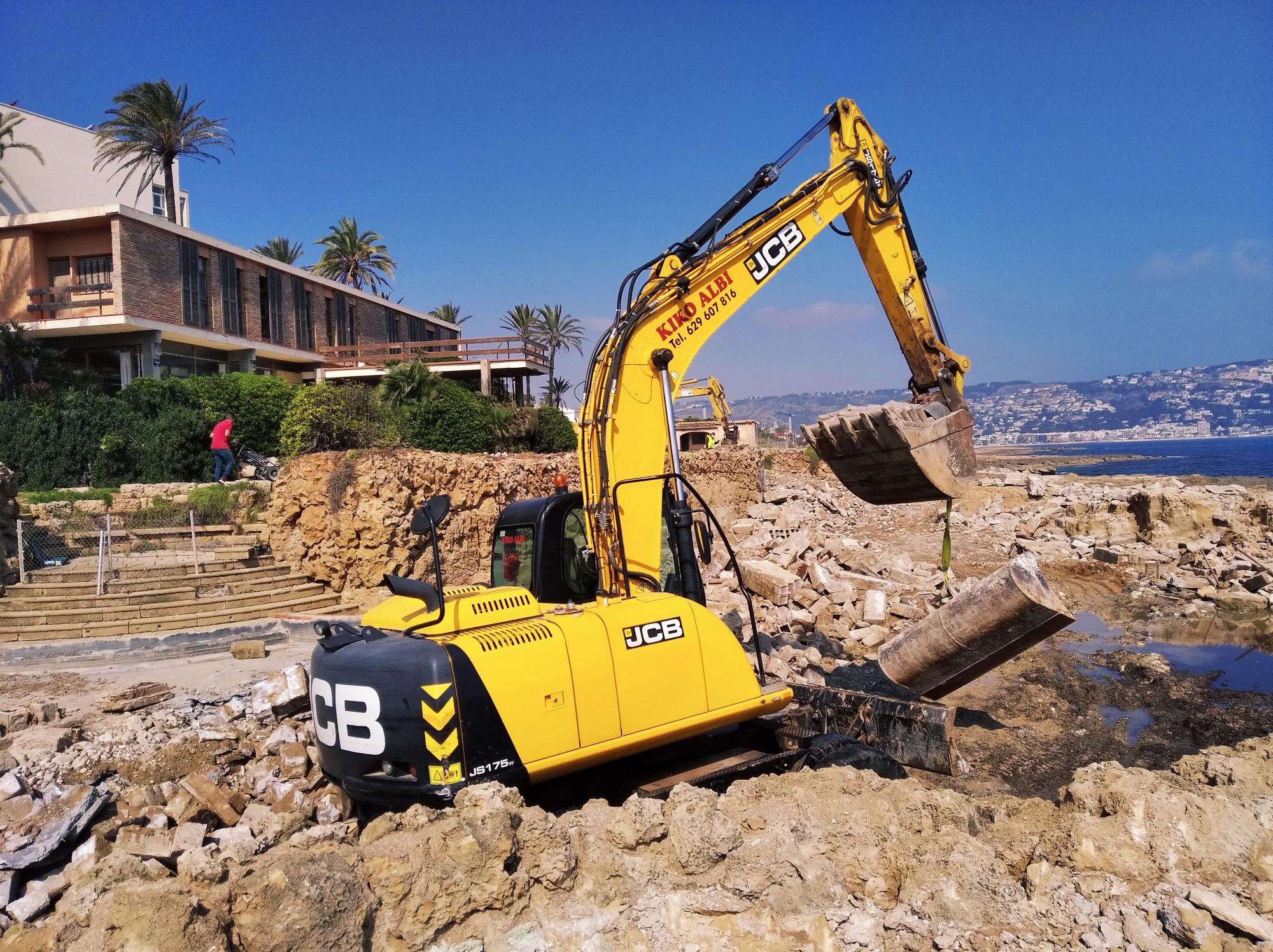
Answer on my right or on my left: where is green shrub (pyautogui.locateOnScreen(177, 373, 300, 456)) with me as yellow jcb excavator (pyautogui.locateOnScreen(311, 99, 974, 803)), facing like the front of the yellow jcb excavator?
on my left

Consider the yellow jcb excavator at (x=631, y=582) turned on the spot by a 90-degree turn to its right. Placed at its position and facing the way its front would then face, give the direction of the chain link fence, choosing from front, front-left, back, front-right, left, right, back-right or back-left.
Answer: back

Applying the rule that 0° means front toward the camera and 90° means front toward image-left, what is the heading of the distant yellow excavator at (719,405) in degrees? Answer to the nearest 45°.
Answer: approximately 270°

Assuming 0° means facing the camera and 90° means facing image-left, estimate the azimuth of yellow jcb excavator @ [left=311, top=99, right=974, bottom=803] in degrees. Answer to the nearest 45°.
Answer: approximately 225°

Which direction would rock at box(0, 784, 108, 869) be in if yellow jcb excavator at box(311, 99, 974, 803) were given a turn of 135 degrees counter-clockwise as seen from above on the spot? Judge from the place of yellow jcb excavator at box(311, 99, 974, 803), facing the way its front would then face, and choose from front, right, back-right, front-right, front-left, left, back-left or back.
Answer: front

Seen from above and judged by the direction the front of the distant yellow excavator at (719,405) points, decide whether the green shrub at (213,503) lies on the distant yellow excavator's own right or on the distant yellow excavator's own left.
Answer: on the distant yellow excavator's own right

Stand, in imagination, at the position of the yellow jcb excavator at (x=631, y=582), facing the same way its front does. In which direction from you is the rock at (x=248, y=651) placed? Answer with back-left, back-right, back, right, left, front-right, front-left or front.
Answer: left

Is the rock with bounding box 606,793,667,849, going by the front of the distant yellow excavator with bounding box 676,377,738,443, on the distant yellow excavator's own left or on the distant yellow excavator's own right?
on the distant yellow excavator's own right

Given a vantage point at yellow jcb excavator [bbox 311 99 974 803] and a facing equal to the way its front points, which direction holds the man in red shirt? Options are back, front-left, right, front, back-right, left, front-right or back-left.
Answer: left
